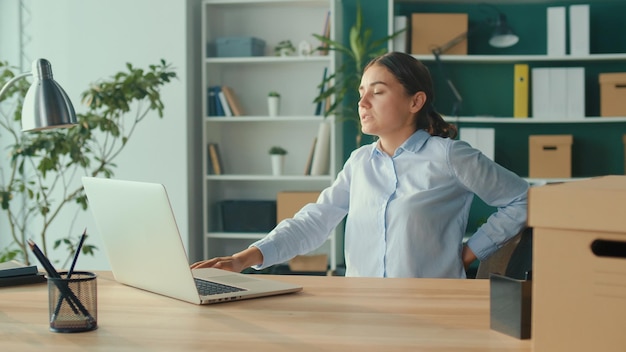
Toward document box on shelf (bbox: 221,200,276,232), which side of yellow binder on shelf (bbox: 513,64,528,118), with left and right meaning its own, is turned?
right

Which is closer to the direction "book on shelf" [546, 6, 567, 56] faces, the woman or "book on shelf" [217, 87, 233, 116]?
the woman

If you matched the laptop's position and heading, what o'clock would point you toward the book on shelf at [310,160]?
The book on shelf is roughly at 11 o'clock from the laptop.

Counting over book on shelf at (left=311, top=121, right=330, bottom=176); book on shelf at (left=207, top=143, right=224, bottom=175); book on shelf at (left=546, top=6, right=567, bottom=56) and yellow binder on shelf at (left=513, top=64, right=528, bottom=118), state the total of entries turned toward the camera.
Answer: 4

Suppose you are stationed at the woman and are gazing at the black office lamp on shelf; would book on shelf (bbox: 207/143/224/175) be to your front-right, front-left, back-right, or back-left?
front-left

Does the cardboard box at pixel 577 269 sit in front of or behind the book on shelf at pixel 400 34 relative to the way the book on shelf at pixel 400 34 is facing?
in front

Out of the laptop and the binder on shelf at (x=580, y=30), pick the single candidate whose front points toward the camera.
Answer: the binder on shelf

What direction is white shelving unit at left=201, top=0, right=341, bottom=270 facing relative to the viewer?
toward the camera

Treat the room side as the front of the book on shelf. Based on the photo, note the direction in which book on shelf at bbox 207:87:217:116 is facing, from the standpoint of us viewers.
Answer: facing the viewer

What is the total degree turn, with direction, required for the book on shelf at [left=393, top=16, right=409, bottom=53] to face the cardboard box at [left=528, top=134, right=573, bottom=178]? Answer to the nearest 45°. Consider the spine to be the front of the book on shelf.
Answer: approximately 90° to its left

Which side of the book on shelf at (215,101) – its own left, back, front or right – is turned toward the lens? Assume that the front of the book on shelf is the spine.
front

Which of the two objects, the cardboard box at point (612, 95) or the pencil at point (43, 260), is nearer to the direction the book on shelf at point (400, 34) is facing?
the pencil

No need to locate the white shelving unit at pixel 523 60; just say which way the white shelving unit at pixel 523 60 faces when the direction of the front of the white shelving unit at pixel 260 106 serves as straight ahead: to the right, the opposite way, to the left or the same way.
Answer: the same way

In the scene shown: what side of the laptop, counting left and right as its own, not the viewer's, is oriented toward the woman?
front
